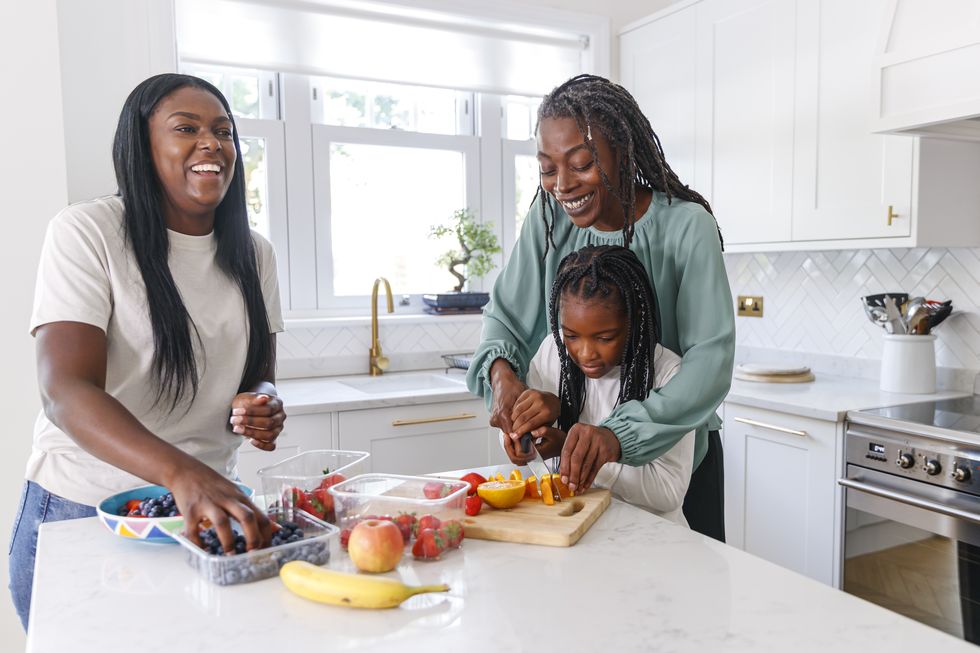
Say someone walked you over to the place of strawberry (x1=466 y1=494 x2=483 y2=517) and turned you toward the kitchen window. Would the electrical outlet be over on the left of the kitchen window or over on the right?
right

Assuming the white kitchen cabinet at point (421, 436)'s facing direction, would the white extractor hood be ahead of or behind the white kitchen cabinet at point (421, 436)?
ahead

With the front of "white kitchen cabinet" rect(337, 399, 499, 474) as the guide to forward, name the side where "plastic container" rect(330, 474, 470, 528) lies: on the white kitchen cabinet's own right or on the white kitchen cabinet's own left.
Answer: on the white kitchen cabinet's own right

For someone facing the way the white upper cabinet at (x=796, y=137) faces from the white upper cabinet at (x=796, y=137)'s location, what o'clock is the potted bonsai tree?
The potted bonsai tree is roughly at 2 o'clock from the white upper cabinet.

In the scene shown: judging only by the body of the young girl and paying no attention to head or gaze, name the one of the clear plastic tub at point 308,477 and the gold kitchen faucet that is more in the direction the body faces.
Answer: the clear plastic tub

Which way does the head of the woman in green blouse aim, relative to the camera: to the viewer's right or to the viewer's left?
to the viewer's left

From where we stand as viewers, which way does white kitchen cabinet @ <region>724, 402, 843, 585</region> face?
facing the viewer and to the left of the viewer

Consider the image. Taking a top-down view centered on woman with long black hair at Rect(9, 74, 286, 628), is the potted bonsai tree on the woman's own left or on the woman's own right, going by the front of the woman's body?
on the woman's own left

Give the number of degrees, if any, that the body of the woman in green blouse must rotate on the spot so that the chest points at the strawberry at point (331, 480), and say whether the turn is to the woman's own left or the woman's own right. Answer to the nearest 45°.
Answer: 0° — they already face it

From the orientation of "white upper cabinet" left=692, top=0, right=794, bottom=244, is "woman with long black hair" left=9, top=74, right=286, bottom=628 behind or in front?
in front
